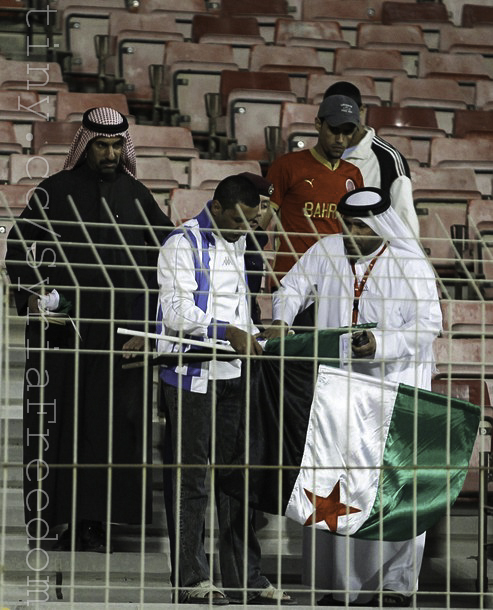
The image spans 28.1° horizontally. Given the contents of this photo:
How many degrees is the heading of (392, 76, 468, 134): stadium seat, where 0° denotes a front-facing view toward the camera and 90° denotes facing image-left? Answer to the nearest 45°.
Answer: approximately 0°

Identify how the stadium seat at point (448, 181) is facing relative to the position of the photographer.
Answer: facing the viewer

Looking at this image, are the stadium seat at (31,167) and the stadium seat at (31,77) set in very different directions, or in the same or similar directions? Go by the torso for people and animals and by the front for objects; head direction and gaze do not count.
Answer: same or similar directions

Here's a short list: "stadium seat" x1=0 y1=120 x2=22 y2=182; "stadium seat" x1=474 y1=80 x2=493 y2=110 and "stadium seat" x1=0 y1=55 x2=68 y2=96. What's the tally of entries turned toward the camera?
3

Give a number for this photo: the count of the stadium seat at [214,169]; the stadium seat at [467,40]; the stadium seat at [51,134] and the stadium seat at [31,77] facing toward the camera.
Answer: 4

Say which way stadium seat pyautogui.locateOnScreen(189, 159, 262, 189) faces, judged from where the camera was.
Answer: facing the viewer

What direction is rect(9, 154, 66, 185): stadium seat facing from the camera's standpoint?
toward the camera

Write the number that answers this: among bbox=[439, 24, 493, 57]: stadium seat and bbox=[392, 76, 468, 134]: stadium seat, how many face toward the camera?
2

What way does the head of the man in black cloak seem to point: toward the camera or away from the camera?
toward the camera

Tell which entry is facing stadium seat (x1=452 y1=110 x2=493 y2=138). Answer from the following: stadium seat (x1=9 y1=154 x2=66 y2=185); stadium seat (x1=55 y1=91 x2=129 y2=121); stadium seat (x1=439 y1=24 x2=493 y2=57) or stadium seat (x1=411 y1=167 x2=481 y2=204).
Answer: stadium seat (x1=439 y1=24 x2=493 y2=57)

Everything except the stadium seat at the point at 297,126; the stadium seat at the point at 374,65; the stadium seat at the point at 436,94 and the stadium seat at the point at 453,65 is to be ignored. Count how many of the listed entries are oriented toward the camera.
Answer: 4

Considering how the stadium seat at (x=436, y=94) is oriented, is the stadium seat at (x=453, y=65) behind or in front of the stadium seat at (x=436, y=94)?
behind

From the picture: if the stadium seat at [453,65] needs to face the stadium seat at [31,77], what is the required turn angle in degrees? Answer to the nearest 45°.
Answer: approximately 45° to its right
